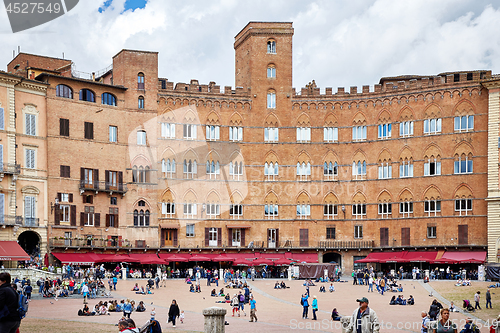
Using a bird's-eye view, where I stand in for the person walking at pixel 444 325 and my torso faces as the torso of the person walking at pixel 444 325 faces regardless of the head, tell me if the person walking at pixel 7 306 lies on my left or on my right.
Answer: on my right

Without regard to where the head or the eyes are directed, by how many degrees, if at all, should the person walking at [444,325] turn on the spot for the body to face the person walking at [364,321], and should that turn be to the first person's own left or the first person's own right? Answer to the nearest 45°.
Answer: approximately 45° to the first person's own right
